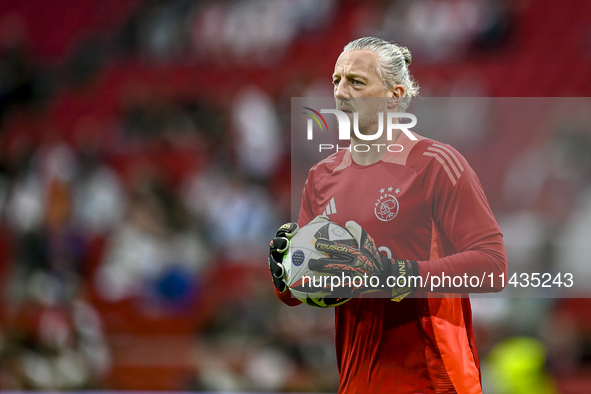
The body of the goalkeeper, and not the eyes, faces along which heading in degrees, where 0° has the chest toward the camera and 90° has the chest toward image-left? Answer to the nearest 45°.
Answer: approximately 45°
